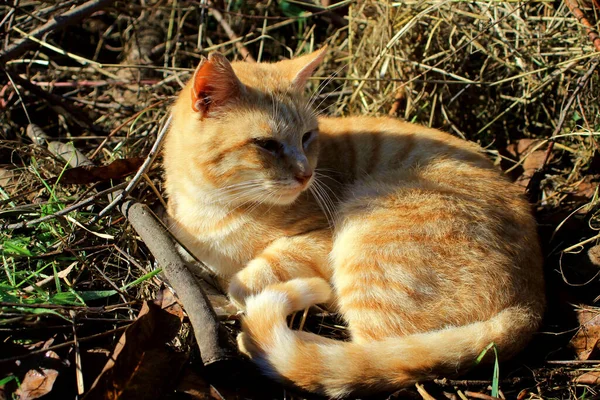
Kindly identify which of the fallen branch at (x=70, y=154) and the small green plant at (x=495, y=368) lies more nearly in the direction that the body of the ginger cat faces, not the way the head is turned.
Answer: the fallen branch

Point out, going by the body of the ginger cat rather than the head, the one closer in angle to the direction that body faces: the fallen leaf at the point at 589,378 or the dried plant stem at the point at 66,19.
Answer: the dried plant stem

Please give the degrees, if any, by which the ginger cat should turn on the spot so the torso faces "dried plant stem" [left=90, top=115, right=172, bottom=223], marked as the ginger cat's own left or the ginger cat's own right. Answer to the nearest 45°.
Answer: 0° — it already faces it

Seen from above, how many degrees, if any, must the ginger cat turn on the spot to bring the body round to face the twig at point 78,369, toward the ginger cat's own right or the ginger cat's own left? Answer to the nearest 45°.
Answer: approximately 45° to the ginger cat's own left

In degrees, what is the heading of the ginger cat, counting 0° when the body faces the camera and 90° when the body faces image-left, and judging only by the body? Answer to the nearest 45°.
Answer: approximately 90°

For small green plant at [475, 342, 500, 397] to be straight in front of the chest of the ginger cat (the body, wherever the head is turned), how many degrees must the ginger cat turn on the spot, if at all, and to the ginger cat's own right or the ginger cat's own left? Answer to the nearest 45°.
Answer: approximately 135° to the ginger cat's own left

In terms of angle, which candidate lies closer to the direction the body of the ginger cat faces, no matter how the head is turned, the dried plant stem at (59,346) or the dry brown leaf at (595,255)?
the dried plant stem
